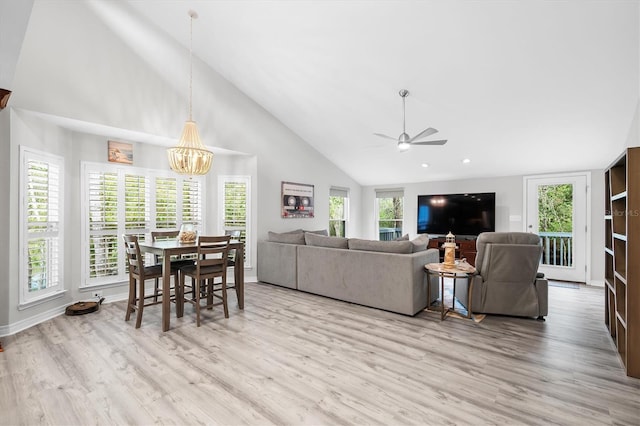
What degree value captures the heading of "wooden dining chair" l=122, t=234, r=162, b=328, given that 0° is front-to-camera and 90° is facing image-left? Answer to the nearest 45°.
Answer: approximately 225°

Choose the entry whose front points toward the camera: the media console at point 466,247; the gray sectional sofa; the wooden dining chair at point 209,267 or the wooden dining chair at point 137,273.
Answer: the media console

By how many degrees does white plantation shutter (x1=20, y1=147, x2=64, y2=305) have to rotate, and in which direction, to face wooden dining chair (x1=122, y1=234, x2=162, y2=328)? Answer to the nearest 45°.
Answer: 0° — it already faces it

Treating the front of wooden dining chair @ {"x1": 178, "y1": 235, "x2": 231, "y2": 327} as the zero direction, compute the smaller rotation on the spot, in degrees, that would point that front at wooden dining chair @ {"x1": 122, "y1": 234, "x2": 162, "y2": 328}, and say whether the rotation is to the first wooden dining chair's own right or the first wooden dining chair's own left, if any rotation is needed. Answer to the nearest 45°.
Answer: approximately 45° to the first wooden dining chair's own left

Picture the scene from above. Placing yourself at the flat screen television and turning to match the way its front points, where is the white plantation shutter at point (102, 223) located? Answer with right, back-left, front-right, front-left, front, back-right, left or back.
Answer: front-right

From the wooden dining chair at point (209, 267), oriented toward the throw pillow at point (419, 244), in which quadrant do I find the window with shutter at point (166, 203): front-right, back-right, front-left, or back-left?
back-left

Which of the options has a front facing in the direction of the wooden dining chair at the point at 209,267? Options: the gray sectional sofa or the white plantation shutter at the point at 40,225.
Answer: the white plantation shutter

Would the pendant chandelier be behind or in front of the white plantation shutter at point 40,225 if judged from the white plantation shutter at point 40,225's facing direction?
in front

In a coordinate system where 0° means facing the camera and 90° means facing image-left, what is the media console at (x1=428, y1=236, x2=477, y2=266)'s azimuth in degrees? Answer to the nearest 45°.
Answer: approximately 0°

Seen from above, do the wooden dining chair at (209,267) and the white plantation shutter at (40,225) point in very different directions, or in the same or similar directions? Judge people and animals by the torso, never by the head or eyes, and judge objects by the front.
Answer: very different directions

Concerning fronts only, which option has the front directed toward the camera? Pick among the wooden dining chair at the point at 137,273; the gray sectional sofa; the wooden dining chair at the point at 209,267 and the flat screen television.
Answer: the flat screen television

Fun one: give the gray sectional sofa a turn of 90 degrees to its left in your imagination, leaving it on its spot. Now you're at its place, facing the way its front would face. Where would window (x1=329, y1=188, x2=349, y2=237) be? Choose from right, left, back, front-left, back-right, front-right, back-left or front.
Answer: front-right

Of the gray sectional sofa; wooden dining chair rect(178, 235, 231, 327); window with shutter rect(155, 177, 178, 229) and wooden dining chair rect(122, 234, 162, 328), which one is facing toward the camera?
the window with shutter

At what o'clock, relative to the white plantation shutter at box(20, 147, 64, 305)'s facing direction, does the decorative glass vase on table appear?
The decorative glass vase on table is roughly at 12 o'clock from the white plantation shutter.
